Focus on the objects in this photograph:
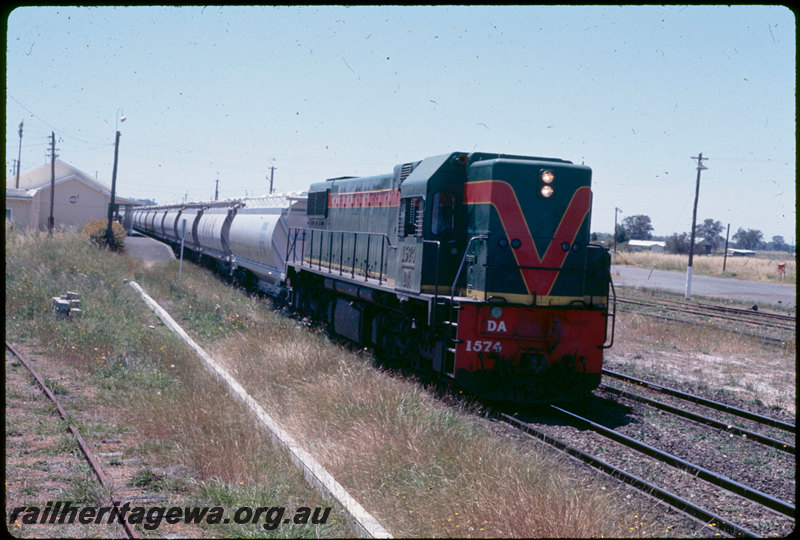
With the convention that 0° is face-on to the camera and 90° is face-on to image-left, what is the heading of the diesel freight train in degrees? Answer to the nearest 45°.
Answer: approximately 315°

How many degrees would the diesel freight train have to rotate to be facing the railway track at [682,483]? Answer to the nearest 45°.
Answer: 0° — it already faces it

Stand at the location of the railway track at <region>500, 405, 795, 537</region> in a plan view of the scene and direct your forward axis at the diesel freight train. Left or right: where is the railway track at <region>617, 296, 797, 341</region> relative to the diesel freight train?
right

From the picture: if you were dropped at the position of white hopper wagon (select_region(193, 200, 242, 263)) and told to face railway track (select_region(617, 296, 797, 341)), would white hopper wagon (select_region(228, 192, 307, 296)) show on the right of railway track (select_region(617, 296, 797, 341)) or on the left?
right

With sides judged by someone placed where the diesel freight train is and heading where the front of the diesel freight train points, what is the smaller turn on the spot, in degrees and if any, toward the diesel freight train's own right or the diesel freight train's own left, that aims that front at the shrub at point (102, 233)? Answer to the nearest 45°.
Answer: approximately 180°

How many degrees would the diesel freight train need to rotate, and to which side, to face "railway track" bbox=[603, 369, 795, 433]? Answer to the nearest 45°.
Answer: approximately 45° to its left

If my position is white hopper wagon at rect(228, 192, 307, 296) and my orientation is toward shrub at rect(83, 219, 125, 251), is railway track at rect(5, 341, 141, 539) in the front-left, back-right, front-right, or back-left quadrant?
back-left

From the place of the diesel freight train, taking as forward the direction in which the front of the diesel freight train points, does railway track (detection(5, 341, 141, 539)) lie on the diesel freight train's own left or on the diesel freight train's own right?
on the diesel freight train's own right

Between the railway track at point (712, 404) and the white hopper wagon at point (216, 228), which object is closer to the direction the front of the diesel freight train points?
the railway track

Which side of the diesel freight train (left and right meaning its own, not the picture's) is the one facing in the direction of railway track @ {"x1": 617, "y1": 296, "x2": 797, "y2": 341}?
left
